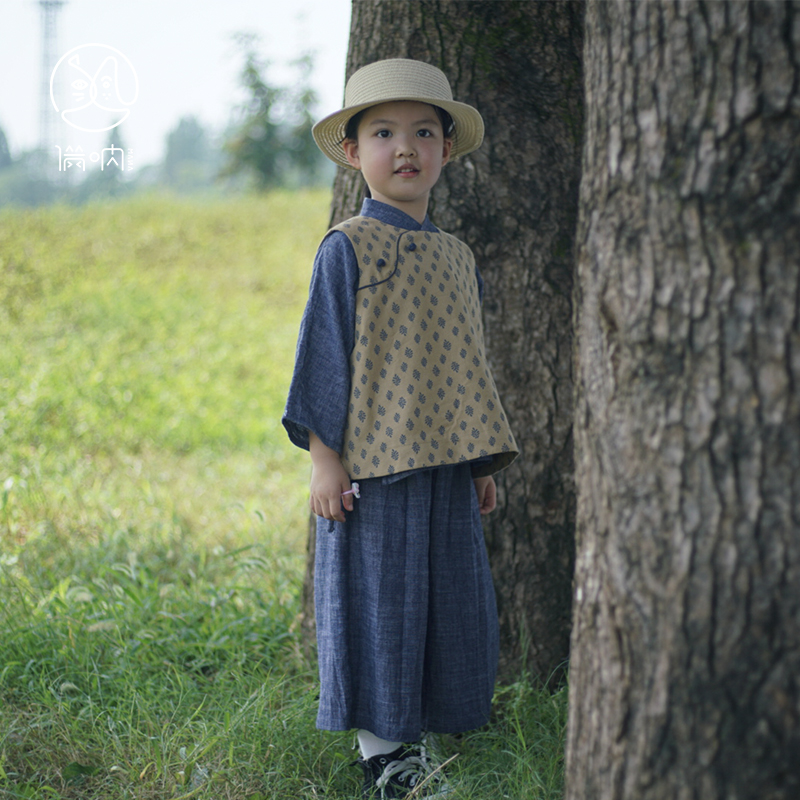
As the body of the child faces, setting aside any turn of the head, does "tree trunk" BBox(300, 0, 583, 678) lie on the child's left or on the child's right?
on the child's left

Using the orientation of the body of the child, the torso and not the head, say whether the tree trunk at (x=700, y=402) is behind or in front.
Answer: in front

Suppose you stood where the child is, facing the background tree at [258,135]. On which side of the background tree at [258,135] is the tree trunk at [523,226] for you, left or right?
right

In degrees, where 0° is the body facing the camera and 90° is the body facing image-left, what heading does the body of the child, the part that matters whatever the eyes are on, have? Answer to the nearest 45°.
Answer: approximately 315°

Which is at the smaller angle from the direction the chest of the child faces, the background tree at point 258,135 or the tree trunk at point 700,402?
the tree trunk

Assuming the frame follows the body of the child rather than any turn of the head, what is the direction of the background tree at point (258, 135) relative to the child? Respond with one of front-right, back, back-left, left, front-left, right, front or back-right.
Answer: back-left
